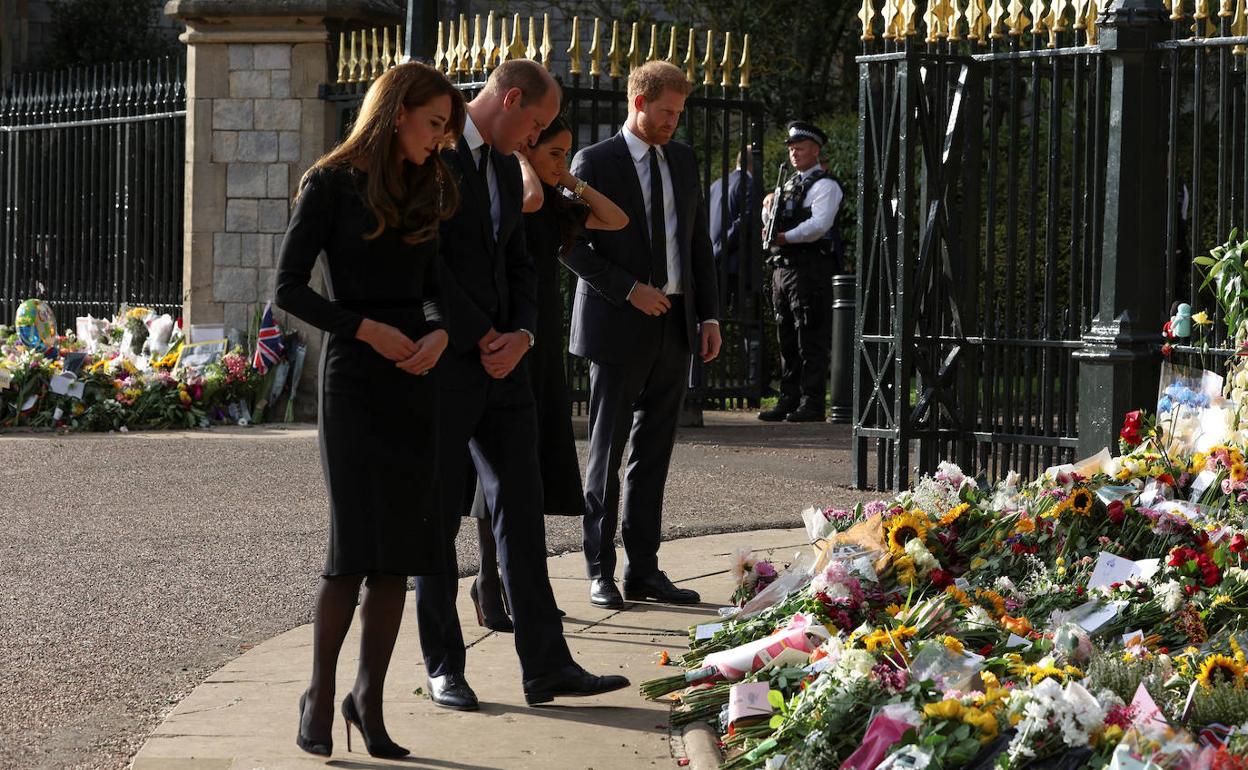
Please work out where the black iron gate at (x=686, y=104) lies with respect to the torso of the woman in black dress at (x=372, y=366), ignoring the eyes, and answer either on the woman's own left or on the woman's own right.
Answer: on the woman's own left

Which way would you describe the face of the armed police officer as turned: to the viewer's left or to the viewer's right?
to the viewer's left

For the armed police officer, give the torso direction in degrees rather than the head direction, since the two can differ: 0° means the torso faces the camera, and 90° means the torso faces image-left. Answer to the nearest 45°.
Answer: approximately 45°

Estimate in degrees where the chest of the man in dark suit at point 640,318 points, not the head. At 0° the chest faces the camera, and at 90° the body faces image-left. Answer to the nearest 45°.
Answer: approximately 315°

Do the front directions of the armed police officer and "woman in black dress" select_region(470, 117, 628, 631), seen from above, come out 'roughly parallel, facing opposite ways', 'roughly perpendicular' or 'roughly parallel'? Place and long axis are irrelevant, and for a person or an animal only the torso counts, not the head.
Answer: roughly perpendicular

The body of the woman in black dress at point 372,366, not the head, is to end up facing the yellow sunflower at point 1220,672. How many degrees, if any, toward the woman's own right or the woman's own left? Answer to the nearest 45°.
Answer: approximately 45° to the woman's own left

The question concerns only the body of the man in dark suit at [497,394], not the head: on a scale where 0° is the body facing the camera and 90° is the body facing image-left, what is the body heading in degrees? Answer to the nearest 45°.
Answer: approximately 315°

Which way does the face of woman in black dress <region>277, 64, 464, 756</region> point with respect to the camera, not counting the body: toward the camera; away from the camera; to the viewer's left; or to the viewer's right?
to the viewer's right

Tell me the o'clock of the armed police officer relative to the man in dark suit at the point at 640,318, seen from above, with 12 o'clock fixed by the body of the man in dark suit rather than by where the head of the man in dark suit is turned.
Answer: The armed police officer is roughly at 8 o'clock from the man in dark suit.

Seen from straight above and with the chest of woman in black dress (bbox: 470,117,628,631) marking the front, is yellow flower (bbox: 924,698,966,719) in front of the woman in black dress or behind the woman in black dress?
in front

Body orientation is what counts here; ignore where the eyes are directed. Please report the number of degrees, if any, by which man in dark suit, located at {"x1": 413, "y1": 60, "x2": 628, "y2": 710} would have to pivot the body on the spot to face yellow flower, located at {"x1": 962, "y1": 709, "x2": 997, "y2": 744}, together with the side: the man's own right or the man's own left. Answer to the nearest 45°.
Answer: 0° — they already face it

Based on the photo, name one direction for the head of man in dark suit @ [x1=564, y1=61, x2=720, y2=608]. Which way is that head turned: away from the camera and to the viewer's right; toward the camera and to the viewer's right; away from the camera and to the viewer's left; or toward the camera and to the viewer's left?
toward the camera and to the viewer's right
